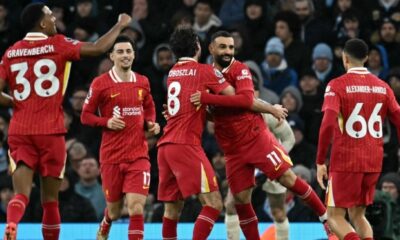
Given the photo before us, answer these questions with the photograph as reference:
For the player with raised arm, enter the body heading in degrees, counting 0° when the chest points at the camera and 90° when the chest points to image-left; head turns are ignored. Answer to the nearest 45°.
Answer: approximately 180°

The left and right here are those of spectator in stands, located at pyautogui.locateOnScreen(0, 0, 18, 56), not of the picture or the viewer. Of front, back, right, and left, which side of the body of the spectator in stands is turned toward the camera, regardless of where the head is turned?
front

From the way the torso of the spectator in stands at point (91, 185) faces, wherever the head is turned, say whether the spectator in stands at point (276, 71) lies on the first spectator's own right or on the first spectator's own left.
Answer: on the first spectator's own left

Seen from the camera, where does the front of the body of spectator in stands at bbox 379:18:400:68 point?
toward the camera

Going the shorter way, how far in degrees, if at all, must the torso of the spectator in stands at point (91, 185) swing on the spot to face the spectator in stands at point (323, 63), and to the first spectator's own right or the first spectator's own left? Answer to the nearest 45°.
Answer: approximately 90° to the first spectator's own left

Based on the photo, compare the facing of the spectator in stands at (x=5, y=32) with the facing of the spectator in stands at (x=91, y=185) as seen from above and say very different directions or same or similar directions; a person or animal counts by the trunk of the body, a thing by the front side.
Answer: same or similar directions

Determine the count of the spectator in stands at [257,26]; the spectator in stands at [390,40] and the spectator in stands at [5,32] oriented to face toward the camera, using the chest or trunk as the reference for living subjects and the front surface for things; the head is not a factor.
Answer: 3

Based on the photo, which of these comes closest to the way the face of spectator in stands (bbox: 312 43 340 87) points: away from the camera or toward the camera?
toward the camera

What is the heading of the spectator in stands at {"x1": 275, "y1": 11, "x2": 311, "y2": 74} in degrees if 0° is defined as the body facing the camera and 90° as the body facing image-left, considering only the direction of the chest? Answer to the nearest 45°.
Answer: approximately 45°

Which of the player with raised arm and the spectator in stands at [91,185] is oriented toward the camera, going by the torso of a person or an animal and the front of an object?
the spectator in stands
